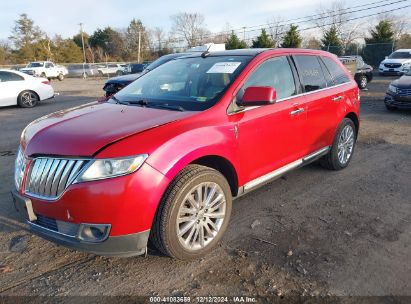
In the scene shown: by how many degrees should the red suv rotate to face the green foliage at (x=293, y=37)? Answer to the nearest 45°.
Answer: approximately 135° to its right

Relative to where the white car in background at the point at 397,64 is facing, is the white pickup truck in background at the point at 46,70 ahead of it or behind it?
ahead

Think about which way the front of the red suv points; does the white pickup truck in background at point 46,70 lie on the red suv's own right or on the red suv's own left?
on the red suv's own right

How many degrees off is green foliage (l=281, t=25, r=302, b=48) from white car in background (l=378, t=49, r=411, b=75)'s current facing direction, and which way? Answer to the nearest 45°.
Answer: approximately 90° to its right

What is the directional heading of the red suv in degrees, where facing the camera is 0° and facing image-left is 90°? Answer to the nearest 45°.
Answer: approximately 45°

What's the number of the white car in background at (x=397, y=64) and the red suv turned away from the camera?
0

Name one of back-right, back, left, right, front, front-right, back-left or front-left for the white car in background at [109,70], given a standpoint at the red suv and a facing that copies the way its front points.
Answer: back-right

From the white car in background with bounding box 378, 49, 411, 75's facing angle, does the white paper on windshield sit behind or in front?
in front
